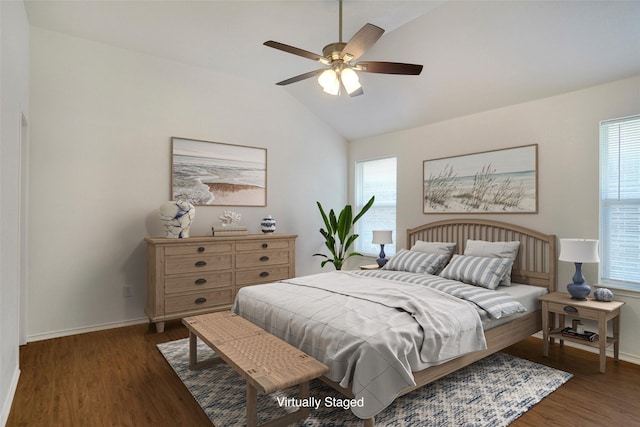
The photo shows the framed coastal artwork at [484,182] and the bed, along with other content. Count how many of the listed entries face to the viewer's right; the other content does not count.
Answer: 0

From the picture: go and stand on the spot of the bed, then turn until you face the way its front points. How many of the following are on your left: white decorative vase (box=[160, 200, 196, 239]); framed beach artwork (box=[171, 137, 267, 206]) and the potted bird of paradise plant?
0

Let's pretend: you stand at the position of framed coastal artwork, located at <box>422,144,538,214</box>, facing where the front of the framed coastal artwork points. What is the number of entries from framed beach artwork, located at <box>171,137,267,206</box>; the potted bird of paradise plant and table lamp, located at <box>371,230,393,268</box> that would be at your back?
0

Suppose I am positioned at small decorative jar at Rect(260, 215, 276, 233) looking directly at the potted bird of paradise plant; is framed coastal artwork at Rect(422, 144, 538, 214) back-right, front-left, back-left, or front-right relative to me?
front-right

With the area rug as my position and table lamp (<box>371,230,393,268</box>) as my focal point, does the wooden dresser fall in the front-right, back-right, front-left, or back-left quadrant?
front-left

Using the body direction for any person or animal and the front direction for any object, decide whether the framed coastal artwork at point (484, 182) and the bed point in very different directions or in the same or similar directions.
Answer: same or similar directions

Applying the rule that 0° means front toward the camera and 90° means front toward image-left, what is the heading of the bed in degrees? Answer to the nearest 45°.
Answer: approximately 45°

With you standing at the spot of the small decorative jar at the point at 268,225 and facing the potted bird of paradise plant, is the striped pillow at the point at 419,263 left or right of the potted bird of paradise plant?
right

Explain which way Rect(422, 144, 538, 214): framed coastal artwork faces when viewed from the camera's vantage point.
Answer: facing the viewer and to the left of the viewer

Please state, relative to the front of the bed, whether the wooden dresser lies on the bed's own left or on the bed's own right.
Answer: on the bed's own right

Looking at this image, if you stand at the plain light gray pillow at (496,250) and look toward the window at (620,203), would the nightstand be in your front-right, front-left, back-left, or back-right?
front-right

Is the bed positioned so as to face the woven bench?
yes

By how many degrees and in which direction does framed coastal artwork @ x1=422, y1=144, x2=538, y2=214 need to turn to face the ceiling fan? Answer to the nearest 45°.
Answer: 0° — it already faces it

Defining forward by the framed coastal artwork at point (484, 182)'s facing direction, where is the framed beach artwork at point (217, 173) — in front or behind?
in front
